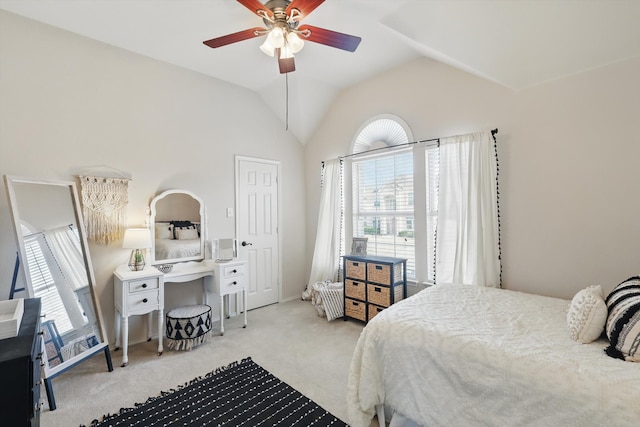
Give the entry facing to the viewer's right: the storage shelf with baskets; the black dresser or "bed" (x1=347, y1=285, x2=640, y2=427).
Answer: the black dresser

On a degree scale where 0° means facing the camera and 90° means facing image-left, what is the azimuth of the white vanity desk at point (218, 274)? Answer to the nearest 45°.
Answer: approximately 315°

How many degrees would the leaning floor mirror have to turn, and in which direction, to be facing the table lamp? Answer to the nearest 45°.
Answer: approximately 45° to its left

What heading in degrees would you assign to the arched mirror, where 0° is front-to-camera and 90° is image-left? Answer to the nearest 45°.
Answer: approximately 315°

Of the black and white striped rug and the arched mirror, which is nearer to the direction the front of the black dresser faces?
the black and white striped rug

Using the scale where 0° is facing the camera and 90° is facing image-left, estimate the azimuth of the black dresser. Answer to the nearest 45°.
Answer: approximately 270°

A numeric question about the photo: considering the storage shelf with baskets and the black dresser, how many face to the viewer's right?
1

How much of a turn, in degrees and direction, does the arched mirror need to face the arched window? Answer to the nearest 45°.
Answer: approximately 45° to its left

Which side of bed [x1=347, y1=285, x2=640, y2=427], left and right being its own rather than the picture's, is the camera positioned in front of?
left

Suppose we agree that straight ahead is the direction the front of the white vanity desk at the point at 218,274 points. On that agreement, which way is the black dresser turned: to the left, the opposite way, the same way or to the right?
to the left
